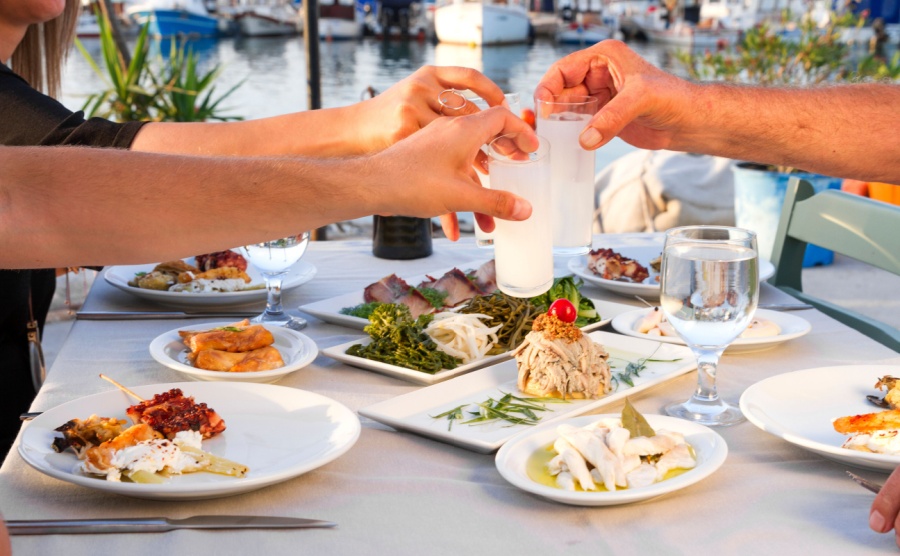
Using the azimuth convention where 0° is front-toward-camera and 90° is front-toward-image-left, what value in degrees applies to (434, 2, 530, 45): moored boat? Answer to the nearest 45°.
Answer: approximately 0°

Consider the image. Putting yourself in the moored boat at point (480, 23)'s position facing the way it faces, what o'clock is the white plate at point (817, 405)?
The white plate is roughly at 12 o'clock from the moored boat.

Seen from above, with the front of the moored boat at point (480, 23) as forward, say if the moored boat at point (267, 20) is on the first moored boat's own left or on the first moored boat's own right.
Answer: on the first moored boat's own right

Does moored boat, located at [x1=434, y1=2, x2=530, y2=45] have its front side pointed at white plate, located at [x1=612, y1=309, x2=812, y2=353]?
yes

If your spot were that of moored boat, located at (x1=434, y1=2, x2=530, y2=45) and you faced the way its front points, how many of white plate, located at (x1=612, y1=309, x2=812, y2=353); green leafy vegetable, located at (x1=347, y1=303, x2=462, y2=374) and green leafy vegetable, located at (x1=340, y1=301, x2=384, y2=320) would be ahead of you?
3

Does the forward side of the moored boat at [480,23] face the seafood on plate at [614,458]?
yes

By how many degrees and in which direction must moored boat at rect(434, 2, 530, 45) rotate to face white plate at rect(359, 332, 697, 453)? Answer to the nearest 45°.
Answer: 0° — it already faces it

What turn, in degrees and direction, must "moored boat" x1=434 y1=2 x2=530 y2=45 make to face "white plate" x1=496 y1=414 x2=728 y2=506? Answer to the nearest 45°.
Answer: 0° — it already faces it
